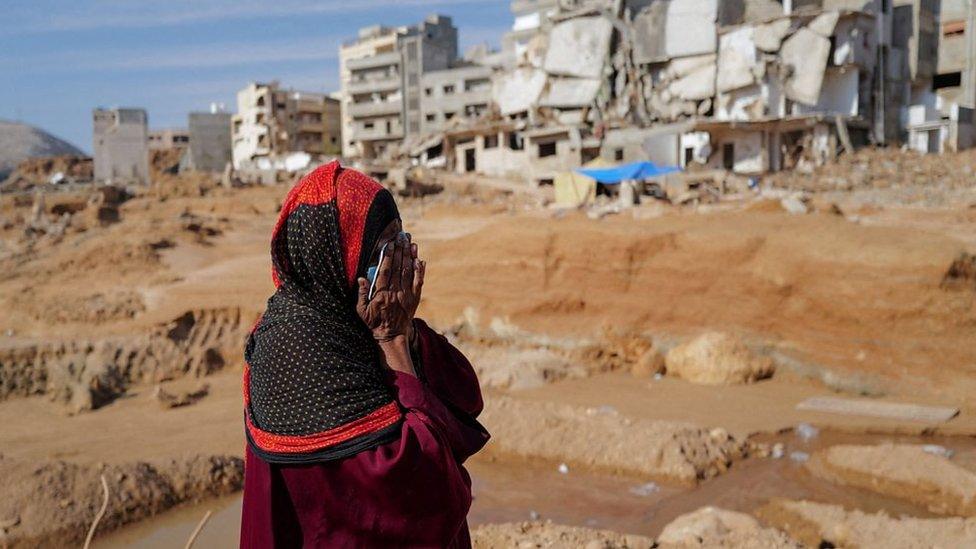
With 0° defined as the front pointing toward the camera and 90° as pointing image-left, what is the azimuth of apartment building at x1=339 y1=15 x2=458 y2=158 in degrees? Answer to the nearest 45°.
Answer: approximately 45°

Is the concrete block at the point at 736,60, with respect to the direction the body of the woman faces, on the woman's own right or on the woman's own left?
on the woman's own left

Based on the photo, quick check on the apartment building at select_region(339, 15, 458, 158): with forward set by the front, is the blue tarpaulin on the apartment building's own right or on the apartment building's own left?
on the apartment building's own left

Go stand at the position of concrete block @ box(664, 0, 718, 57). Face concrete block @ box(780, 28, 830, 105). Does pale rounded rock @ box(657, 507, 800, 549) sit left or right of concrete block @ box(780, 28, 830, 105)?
right

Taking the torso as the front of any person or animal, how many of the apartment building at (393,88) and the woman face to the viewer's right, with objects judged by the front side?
1

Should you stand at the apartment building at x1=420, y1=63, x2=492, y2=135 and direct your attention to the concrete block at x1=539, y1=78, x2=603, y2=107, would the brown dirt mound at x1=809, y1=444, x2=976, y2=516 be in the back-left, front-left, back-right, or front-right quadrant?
front-right

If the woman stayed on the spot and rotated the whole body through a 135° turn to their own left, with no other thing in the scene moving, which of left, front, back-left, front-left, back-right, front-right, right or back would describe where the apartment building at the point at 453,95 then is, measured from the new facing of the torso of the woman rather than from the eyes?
front-right

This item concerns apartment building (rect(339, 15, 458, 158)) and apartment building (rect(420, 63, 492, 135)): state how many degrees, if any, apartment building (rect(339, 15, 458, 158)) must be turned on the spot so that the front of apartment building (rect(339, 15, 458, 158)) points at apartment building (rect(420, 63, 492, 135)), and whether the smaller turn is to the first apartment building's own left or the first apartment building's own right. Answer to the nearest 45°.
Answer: approximately 90° to the first apartment building's own left

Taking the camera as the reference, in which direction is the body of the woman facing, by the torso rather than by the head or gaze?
to the viewer's right

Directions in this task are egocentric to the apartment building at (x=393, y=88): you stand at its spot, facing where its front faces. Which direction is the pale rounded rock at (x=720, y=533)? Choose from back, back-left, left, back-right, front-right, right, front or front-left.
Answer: front-left

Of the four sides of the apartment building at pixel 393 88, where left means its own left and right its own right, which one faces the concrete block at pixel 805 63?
left

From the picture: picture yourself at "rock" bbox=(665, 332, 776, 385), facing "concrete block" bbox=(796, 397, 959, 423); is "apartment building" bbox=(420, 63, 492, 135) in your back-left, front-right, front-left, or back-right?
back-left

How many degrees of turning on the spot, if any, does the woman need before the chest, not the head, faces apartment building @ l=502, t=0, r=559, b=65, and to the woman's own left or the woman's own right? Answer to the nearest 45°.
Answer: approximately 90° to the woman's own left

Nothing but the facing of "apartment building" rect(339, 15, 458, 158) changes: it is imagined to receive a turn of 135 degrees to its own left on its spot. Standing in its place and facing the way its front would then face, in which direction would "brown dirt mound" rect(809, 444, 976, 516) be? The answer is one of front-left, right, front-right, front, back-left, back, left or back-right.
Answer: right
